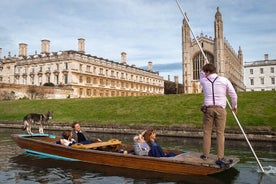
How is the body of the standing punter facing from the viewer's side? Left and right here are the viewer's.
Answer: facing away from the viewer

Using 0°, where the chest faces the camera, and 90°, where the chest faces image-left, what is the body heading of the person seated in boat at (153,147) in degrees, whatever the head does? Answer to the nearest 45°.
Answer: approximately 270°

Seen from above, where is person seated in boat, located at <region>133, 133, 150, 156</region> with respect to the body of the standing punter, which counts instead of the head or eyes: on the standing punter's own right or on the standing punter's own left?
on the standing punter's own left

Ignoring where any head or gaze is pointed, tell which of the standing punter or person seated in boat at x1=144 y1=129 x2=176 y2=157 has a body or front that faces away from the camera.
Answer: the standing punter

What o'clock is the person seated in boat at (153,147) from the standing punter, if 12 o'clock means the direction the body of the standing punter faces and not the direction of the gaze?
The person seated in boat is roughly at 10 o'clock from the standing punter.

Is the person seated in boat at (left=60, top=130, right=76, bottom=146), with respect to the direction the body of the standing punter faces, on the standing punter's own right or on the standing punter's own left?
on the standing punter's own left
